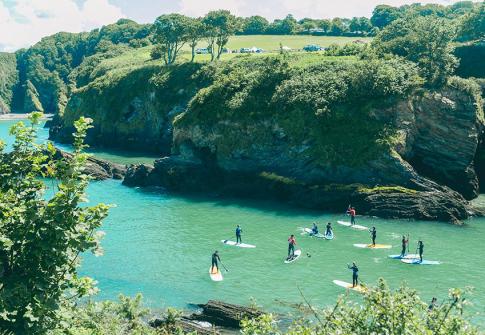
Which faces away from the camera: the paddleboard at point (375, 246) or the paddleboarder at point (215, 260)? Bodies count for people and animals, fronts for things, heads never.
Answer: the paddleboarder

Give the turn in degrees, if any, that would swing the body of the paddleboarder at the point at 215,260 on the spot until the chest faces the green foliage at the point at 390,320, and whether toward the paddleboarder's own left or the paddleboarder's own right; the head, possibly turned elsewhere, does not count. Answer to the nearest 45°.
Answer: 0° — they already face it

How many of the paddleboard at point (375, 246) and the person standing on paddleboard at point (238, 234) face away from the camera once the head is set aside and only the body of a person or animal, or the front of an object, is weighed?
0

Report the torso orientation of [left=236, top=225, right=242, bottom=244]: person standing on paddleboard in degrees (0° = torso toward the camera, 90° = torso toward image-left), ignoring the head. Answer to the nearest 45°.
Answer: approximately 90°

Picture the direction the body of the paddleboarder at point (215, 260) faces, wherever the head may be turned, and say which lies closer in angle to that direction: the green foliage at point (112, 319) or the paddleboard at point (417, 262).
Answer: the green foliage

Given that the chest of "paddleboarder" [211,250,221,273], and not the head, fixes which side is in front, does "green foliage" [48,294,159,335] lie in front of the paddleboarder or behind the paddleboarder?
behind

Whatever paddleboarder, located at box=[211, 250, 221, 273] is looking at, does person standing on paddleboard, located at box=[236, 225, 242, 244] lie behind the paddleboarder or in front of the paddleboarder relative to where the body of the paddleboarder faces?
in front
